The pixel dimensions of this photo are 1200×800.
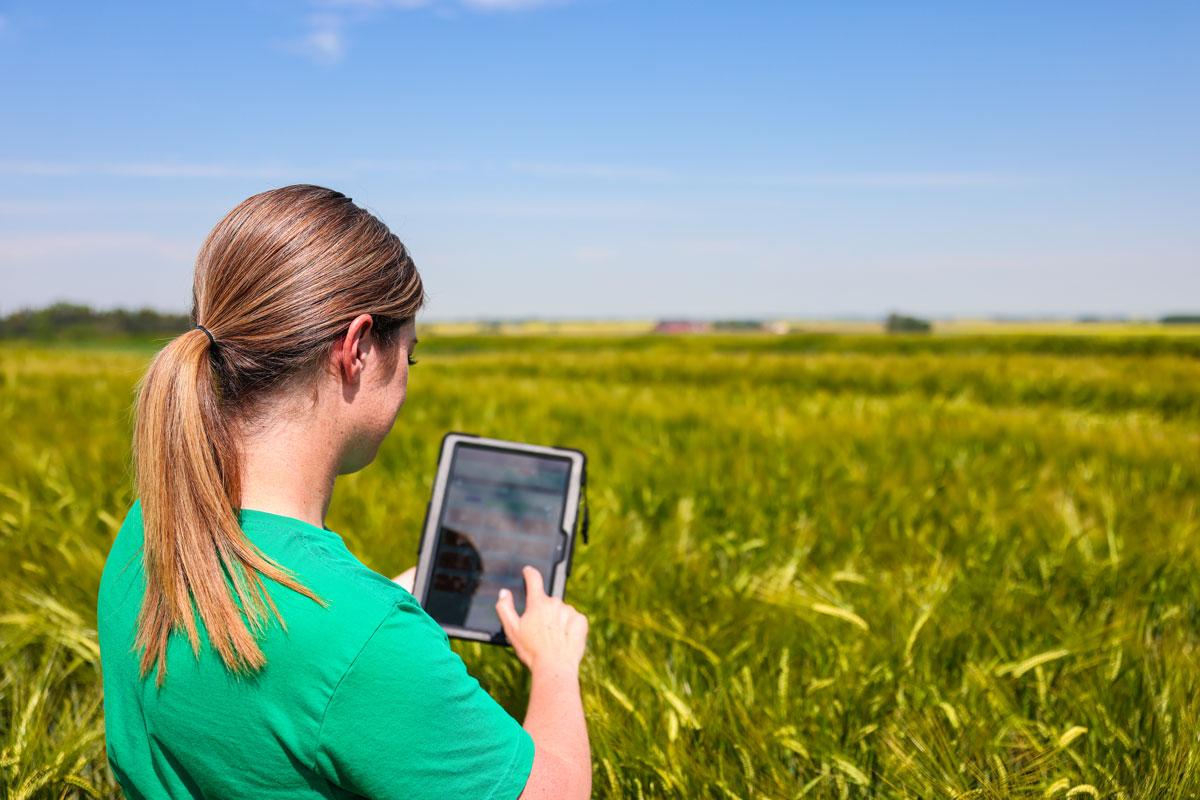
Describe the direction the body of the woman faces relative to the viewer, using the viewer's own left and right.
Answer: facing away from the viewer and to the right of the viewer

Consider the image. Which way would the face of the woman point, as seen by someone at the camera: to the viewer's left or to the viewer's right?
to the viewer's right
